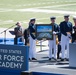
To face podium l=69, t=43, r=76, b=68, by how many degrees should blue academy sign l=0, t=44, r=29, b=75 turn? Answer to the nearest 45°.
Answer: approximately 135° to its left

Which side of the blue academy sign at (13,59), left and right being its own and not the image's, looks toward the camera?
front

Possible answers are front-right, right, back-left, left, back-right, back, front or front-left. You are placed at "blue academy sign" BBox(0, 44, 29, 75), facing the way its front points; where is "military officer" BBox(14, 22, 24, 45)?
back

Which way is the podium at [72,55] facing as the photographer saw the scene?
facing the viewer

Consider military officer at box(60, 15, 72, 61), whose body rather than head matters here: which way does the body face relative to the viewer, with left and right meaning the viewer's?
facing the viewer and to the right of the viewer

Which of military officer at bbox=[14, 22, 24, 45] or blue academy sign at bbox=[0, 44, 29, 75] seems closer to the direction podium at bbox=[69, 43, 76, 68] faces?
the blue academy sign

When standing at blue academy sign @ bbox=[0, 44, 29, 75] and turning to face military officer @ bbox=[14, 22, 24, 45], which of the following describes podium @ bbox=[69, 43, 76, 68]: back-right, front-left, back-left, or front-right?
front-right

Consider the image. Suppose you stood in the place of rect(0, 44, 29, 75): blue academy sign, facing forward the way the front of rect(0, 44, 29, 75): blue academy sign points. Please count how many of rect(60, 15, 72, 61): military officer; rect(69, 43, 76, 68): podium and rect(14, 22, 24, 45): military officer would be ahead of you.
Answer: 0

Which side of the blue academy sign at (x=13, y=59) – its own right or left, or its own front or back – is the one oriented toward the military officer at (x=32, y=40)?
back

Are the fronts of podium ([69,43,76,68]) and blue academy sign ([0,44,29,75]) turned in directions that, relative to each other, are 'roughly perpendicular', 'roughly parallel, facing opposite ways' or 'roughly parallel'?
roughly parallel

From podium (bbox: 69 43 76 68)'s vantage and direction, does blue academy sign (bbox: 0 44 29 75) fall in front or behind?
in front

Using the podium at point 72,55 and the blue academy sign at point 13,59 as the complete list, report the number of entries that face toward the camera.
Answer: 2
